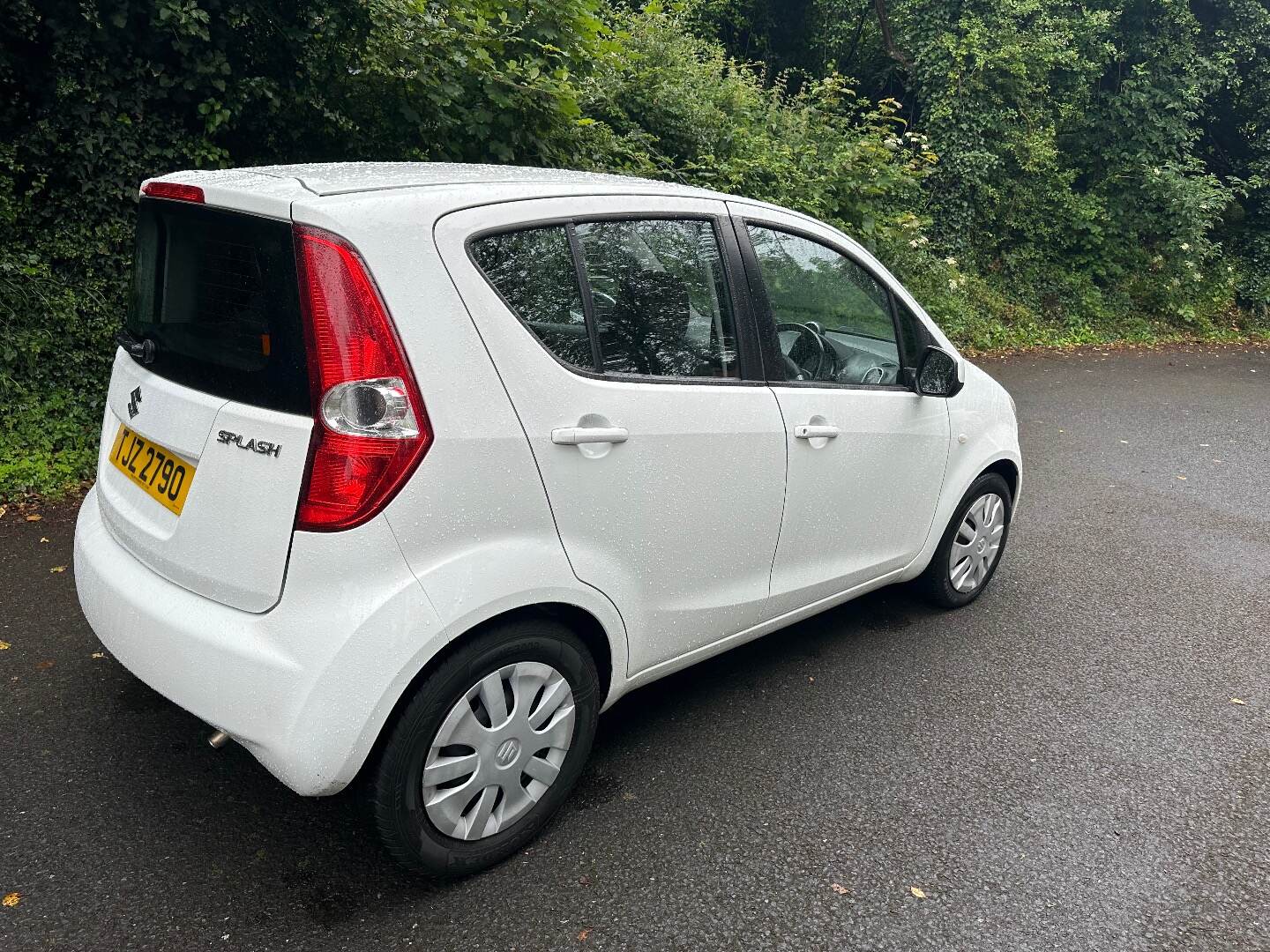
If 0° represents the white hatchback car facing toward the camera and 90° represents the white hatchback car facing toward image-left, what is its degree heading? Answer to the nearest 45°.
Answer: approximately 225°
